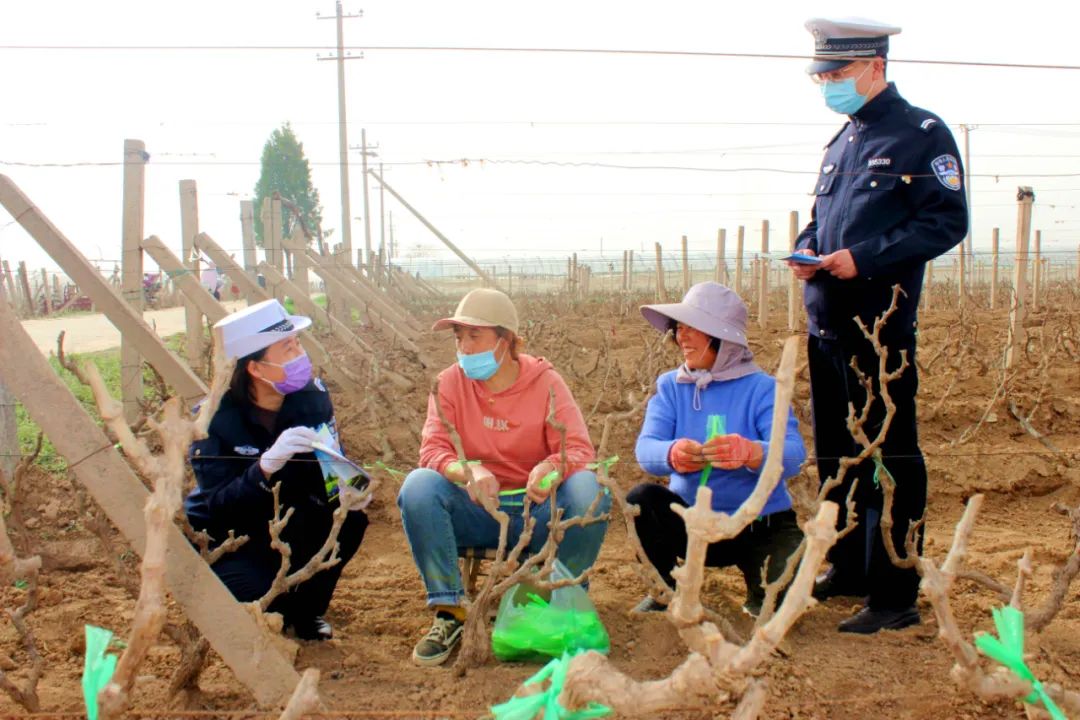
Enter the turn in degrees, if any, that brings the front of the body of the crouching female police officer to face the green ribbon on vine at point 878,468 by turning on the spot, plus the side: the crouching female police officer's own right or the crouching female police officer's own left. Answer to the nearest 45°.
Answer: approximately 45° to the crouching female police officer's own left

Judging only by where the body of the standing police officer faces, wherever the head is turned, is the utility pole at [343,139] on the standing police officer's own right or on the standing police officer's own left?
on the standing police officer's own right

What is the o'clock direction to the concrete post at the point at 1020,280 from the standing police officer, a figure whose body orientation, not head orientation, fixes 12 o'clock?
The concrete post is roughly at 5 o'clock from the standing police officer.

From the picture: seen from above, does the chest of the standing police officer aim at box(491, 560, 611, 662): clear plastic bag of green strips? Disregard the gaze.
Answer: yes

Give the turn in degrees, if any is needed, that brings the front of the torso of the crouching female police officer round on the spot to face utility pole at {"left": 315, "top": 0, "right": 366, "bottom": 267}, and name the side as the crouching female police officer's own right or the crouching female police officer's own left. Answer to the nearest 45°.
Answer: approximately 135° to the crouching female police officer's own left

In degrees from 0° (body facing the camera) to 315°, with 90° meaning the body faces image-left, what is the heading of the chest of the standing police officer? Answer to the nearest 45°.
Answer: approximately 45°
